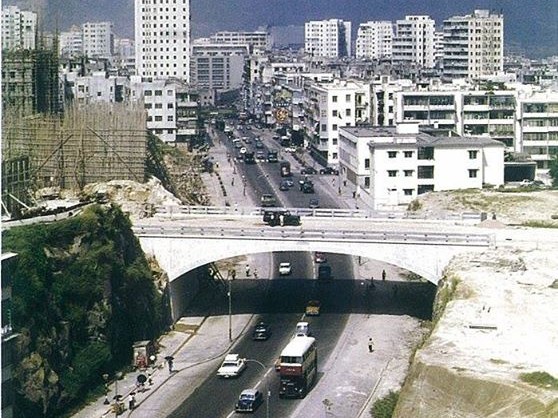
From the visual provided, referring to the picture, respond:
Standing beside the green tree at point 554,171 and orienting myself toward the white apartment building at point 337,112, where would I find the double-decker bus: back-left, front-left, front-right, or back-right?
back-left

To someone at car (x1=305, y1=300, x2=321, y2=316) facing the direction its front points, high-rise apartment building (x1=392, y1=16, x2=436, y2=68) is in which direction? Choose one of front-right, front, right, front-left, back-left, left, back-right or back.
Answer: back

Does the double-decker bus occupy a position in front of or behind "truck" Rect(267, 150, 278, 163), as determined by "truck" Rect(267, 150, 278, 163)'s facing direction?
in front

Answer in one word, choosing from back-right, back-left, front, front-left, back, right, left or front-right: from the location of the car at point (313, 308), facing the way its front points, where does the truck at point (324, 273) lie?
back

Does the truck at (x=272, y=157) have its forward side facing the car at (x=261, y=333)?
yes

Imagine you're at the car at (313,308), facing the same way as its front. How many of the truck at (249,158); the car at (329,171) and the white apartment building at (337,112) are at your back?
3

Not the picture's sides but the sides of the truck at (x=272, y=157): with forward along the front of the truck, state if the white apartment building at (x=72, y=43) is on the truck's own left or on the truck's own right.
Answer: on the truck's own right

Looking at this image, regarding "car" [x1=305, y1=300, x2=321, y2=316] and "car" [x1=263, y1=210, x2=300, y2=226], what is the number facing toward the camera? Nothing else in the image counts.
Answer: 1

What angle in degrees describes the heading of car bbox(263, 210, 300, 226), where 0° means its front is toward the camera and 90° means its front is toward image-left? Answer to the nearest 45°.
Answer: approximately 270°

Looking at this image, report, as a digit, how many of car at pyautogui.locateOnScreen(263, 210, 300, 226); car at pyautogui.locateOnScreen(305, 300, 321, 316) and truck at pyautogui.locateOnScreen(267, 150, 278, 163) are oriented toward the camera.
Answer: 2

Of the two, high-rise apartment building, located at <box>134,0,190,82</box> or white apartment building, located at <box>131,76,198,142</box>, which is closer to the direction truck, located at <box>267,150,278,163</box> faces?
the white apartment building

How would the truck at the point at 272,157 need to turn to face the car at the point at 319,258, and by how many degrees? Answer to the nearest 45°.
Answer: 0° — it already faces it
